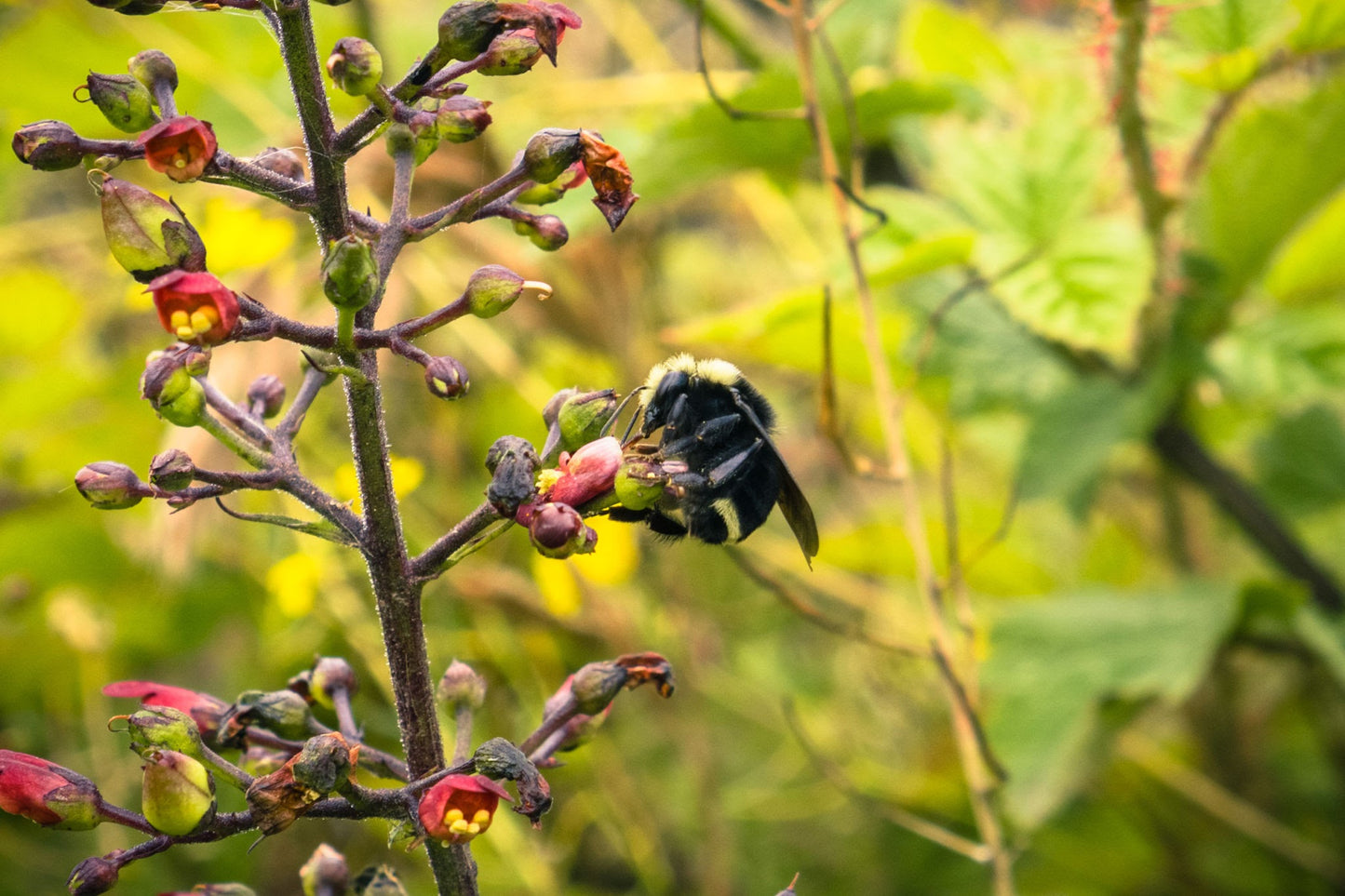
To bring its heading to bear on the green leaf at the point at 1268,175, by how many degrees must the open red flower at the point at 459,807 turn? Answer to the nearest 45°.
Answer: approximately 135° to its left

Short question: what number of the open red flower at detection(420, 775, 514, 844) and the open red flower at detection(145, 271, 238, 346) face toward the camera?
2

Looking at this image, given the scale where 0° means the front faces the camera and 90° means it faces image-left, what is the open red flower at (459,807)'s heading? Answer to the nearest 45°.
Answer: approximately 0°

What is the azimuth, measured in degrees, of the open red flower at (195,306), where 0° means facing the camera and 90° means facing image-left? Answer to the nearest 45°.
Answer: approximately 0°
